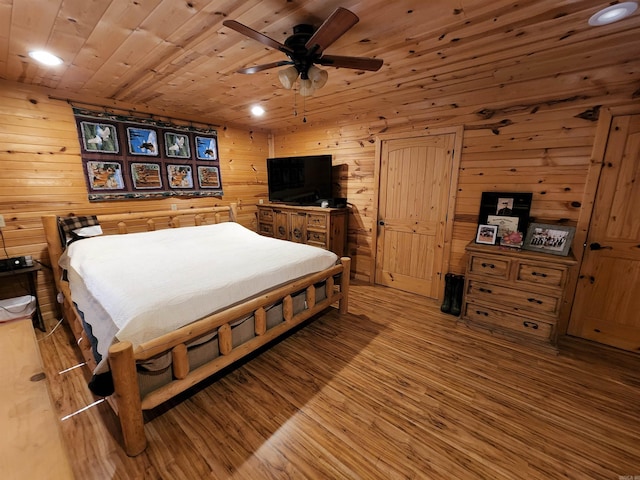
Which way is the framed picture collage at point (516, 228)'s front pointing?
toward the camera

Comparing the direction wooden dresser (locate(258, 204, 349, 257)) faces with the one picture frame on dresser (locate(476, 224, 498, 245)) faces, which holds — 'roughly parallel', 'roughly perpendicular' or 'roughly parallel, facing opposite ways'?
roughly parallel

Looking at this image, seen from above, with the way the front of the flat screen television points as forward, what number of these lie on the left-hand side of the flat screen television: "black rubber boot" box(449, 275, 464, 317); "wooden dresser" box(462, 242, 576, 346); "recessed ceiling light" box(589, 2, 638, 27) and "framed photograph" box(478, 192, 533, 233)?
4

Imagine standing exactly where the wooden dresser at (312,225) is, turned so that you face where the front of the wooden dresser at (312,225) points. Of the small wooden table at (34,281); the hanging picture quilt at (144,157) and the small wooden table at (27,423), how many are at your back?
0

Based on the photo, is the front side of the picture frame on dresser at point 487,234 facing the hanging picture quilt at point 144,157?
no

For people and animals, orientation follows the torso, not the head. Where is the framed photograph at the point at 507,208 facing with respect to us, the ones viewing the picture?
facing the viewer

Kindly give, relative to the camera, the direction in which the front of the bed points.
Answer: facing the viewer and to the right of the viewer

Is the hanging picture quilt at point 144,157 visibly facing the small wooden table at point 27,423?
no

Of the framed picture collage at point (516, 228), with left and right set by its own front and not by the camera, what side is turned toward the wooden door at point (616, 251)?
left

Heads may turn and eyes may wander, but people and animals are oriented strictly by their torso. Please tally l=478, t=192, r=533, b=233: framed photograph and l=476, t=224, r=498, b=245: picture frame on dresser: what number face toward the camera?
2

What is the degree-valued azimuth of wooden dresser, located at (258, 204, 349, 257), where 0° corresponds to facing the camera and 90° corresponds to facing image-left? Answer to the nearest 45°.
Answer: approximately 45°

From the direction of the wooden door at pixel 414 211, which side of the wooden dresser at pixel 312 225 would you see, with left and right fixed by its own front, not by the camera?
left

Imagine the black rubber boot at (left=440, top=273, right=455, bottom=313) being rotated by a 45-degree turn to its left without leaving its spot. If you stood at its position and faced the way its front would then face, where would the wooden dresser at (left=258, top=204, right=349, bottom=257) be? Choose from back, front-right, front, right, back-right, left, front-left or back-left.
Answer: right

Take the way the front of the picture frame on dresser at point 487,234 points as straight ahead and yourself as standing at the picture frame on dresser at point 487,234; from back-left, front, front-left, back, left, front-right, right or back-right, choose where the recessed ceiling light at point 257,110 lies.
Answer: right

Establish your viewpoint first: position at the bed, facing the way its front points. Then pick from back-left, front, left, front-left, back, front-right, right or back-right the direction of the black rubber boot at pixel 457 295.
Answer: front-left

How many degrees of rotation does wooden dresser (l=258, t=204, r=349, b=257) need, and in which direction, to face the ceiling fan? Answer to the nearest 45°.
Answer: approximately 45° to its left

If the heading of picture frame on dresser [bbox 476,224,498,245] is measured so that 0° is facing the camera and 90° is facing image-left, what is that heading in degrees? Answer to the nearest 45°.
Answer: approximately 0°

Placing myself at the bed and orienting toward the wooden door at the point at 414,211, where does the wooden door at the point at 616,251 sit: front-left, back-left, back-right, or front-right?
front-right
